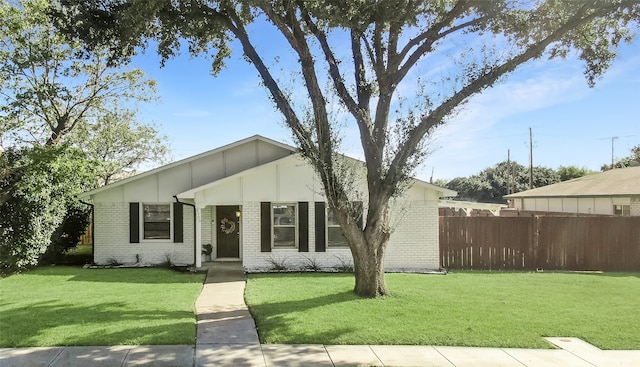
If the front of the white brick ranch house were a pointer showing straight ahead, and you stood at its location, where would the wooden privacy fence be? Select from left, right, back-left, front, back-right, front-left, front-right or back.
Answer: left

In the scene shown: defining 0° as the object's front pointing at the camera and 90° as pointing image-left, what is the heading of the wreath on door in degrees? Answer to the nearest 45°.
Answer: approximately 0°

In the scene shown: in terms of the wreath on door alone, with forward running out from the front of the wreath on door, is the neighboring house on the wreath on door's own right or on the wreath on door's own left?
on the wreath on door's own left

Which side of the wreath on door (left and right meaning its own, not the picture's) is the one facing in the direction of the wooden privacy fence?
left

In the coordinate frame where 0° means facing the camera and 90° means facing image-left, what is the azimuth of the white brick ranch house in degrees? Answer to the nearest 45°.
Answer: approximately 0°
